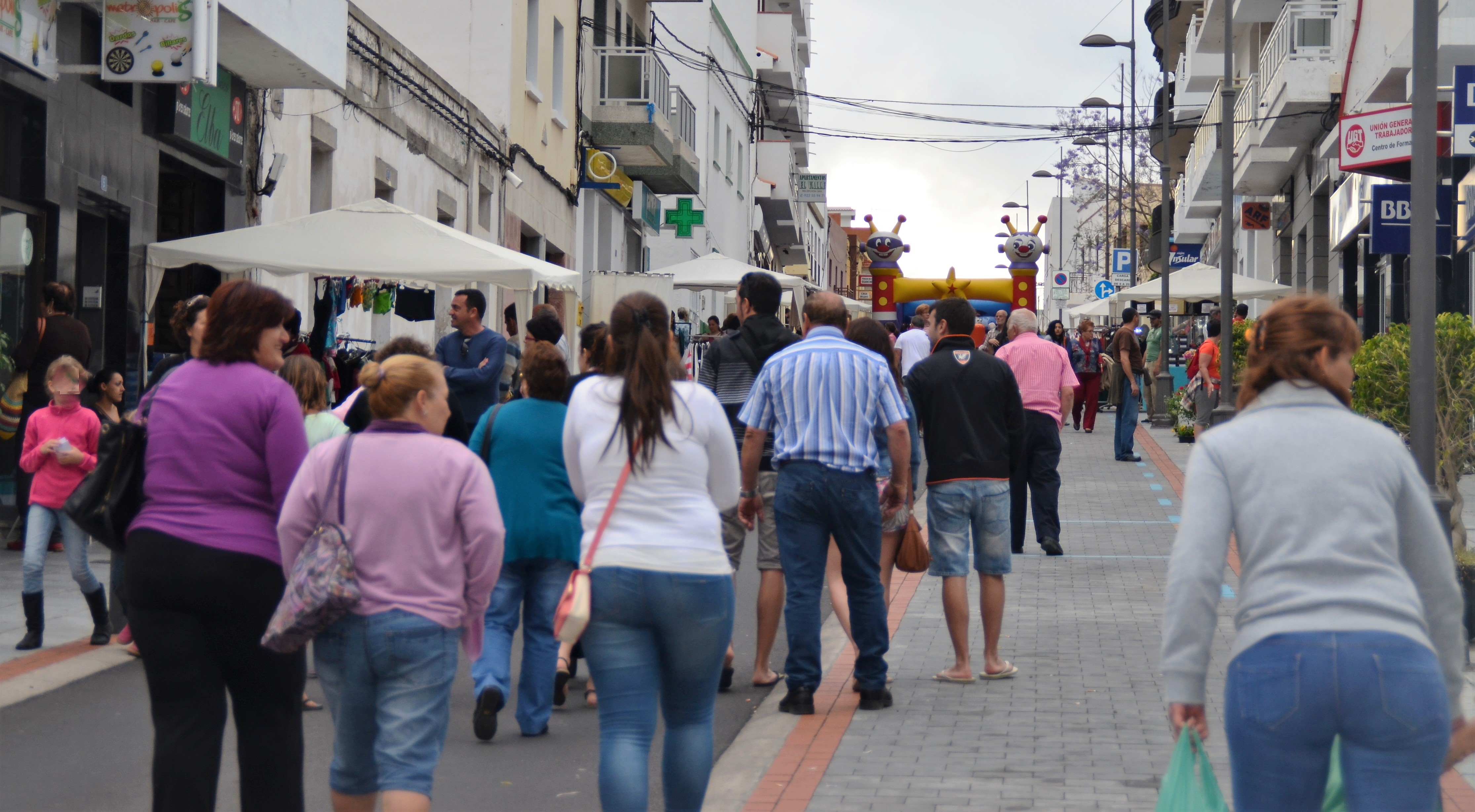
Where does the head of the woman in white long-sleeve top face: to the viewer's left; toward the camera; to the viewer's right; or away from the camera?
away from the camera

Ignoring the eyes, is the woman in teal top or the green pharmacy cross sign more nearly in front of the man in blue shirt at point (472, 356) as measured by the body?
the woman in teal top

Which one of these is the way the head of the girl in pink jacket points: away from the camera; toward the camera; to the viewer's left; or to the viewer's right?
toward the camera

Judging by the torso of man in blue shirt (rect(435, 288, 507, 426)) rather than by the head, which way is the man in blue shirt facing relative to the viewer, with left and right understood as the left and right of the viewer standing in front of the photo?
facing the viewer and to the left of the viewer

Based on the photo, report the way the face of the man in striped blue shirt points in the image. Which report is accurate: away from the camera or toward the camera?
away from the camera

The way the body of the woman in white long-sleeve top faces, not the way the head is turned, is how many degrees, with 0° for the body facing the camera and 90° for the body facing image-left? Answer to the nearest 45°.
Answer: approximately 180°

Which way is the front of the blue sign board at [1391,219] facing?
toward the camera

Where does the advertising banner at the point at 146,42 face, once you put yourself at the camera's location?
facing the viewer

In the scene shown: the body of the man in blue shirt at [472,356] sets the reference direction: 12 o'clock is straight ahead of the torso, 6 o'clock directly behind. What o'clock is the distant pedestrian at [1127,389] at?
The distant pedestrian is roughly at 6 o'clock from the man in blue shirt.

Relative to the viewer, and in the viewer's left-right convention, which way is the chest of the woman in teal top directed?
facing away from the viewer

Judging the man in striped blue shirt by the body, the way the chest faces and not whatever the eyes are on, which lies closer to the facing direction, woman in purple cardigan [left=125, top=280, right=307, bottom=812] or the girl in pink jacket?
the girl in pink jacket

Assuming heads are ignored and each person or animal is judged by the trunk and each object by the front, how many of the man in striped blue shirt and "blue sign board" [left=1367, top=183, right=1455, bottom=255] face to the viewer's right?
0

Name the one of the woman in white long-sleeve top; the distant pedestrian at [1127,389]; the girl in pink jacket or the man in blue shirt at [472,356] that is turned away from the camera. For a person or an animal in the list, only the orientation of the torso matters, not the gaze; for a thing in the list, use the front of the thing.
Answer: the woman in white long-sleeve top

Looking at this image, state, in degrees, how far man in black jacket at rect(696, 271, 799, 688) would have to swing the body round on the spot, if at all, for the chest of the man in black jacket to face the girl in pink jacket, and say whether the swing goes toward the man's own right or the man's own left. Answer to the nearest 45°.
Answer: approximately 90° to the man's own left
